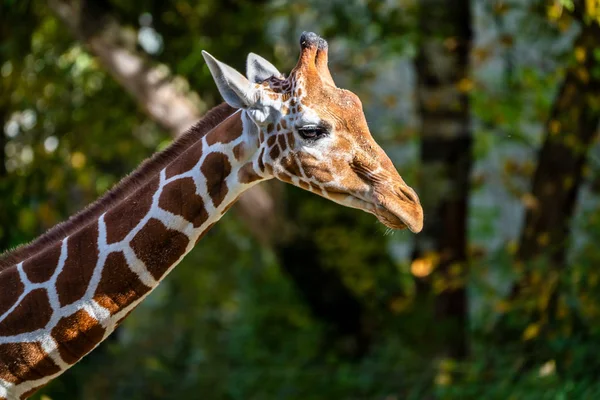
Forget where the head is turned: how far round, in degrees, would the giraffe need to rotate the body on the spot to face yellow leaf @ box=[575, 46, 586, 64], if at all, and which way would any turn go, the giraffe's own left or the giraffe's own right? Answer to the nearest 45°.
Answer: approximately 45° to the giraffe's own left

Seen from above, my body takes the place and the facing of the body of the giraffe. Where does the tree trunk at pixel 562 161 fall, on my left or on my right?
on my left

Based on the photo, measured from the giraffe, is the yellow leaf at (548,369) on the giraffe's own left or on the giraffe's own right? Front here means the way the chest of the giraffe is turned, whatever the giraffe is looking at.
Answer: on the giraffe's own left

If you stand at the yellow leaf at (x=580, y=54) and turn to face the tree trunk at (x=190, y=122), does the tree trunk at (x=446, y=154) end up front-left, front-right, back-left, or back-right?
front-right

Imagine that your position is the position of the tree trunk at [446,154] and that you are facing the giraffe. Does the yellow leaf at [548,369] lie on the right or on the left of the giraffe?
left

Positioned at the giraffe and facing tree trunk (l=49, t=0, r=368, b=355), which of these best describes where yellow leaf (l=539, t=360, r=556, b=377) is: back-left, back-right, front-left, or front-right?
front-right

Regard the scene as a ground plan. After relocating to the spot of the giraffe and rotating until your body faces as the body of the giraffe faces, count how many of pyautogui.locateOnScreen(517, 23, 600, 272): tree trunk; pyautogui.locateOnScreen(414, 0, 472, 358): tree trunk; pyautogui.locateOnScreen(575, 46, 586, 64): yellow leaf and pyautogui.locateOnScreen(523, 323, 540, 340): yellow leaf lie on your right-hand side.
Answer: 0

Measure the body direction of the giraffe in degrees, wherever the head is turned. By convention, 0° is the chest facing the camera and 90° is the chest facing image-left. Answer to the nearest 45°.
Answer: approximately 270°

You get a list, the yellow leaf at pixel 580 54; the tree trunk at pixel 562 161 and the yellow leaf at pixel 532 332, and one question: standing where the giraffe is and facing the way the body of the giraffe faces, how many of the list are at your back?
0

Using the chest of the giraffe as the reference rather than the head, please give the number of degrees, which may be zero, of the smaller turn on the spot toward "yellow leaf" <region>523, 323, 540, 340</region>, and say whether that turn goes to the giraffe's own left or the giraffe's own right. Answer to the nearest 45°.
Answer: approximately 45° to the giraffe's own left

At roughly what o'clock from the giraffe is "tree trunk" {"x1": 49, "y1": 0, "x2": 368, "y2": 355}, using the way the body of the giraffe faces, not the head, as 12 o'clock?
The tree trunk is roughly at 9 o'clock from the giraffe.

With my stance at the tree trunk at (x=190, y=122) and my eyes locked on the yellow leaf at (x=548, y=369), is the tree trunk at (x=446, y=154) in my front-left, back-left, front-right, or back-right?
front-left
